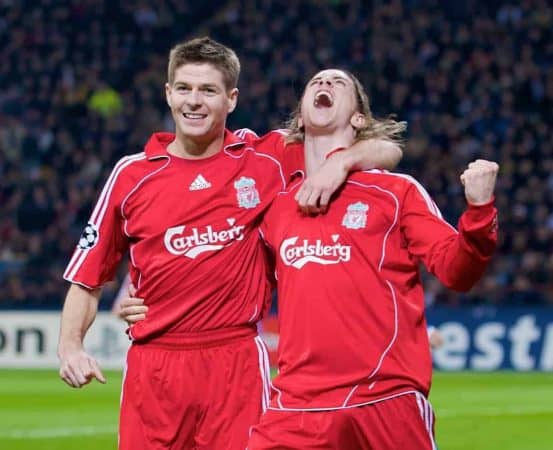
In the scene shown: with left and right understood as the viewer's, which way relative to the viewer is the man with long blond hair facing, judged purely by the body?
facing the viewer and to the left of the viewer

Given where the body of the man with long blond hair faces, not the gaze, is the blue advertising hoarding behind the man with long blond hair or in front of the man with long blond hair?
behind

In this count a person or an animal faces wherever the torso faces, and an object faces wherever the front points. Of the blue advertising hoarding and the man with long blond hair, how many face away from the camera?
0

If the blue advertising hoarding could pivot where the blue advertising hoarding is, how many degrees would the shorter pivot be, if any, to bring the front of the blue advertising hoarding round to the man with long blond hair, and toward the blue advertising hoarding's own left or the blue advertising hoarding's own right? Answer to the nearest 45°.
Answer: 0° — it already faces them

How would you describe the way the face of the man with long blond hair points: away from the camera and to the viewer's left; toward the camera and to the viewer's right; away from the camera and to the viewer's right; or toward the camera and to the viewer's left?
toward the camera and to the viewer's left

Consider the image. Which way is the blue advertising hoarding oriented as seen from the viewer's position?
toward the camera
